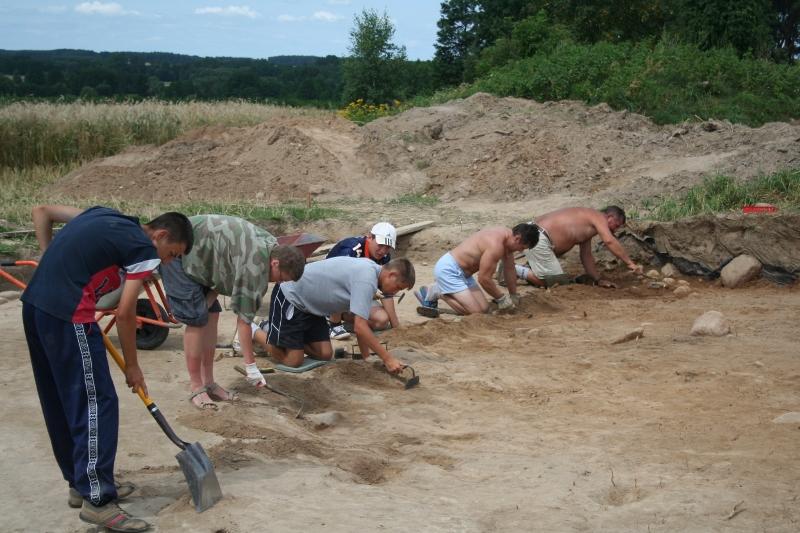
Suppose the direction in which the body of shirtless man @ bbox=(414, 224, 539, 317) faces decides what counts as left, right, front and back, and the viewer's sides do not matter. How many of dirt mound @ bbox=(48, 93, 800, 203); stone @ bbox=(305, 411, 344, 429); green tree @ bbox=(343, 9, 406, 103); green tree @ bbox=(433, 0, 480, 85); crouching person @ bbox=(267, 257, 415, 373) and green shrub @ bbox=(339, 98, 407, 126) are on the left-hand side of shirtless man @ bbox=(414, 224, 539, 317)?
4

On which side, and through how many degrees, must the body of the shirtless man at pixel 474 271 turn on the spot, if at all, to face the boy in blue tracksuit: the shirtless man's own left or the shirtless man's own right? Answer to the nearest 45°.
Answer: approximately 90° to the shirtless man's own right

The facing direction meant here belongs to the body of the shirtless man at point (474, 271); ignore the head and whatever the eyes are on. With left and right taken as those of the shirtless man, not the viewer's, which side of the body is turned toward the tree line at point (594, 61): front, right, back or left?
left

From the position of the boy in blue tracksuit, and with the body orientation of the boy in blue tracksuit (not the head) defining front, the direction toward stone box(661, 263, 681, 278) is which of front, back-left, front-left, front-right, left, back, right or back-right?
front-left

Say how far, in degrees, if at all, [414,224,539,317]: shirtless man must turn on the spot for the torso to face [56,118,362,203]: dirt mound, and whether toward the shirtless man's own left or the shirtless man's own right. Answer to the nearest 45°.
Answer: approximately 135° to the shirtless man's own left

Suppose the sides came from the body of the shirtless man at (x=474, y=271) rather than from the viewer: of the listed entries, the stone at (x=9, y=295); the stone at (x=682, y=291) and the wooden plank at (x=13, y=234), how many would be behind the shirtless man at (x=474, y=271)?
2

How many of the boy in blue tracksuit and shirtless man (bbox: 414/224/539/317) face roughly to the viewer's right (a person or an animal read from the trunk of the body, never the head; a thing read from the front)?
2

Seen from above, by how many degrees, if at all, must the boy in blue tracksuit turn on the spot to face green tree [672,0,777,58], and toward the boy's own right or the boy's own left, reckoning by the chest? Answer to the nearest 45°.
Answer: approximately 45° to the boy's own left

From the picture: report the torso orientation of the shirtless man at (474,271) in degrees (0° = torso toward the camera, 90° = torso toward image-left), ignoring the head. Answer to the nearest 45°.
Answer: approximately 270°

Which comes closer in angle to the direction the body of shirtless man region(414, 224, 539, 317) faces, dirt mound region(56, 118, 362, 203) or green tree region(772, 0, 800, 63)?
the green tree

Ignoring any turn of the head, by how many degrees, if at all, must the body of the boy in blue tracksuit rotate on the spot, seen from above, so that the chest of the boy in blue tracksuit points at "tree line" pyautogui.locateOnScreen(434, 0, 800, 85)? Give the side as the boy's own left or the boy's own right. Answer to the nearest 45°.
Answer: approximately 45° to the boy's own left

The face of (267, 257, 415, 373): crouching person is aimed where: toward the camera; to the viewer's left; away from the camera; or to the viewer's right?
to the viewer's right

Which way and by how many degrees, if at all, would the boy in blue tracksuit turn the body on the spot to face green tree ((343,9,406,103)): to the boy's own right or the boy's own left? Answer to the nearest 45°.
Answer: approximately 90° to the boy's own left

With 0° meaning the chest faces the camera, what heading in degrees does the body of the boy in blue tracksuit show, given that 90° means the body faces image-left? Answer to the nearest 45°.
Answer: approximately 270°

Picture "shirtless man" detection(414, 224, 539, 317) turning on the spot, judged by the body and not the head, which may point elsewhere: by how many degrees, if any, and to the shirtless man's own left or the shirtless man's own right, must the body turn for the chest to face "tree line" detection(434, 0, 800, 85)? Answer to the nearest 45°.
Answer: approximately 90° to the shirtless man's own left
